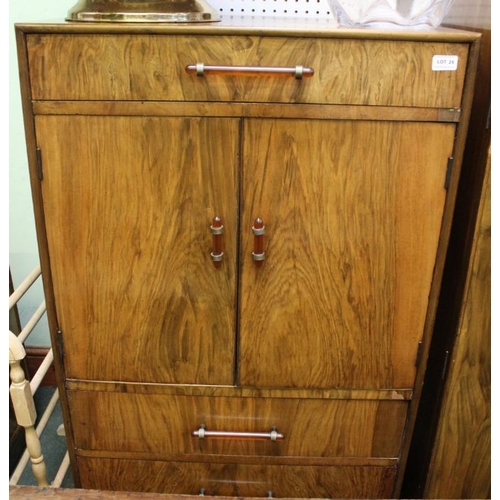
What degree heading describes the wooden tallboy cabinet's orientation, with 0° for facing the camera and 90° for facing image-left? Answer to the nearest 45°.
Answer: approximately 0°
